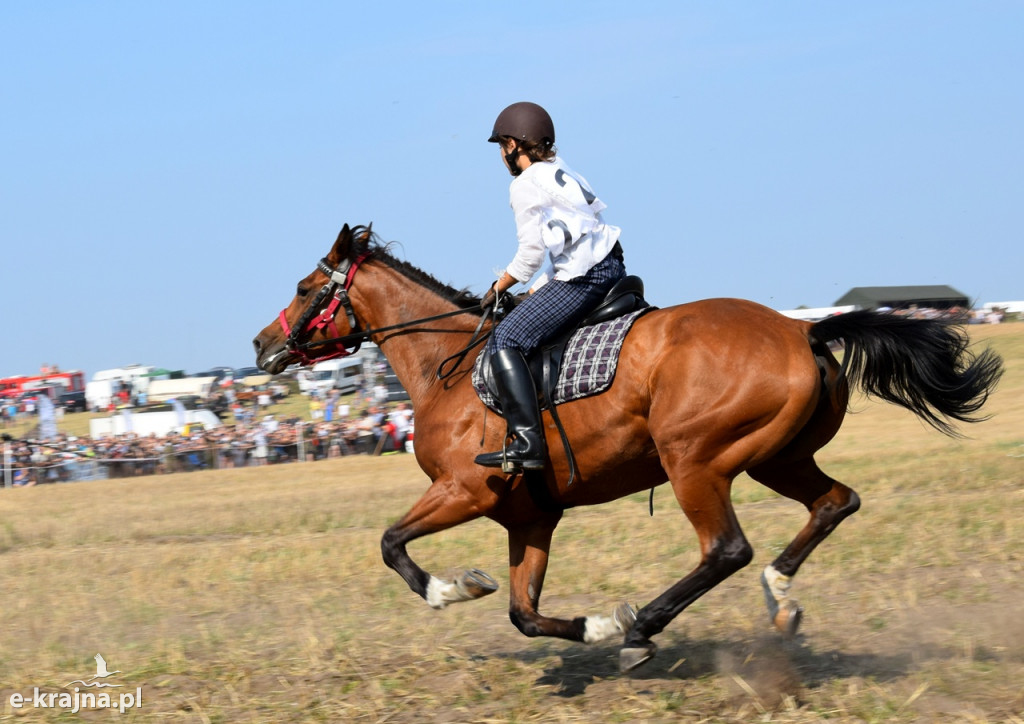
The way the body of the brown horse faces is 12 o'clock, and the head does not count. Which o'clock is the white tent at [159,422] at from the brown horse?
The white tent is roughly at 2 o'clock from the brown horse.

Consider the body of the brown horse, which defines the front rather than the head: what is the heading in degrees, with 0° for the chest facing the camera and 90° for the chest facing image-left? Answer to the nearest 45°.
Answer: approximately 90°

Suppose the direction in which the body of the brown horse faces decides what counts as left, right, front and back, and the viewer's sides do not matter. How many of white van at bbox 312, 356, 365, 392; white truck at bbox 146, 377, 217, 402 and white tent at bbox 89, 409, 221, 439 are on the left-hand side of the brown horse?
0

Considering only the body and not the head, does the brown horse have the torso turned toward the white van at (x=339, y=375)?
no

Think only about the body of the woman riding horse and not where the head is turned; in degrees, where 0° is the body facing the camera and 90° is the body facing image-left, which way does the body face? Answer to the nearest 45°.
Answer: approximately 90°
